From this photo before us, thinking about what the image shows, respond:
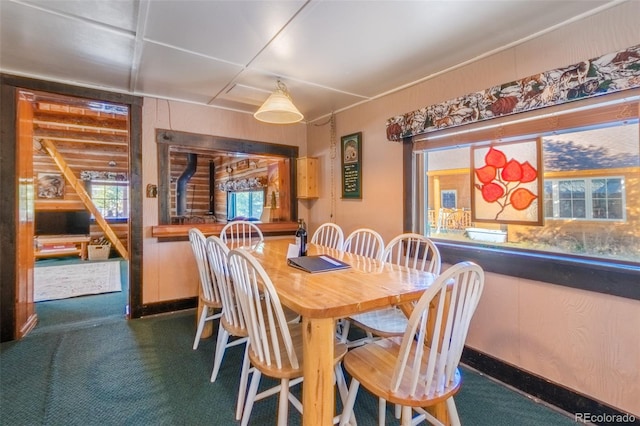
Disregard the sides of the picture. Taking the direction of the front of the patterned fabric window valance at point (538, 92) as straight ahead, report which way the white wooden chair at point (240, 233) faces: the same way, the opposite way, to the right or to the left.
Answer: to the left

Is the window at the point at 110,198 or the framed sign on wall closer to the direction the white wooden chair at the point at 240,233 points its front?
the framed sign on wall

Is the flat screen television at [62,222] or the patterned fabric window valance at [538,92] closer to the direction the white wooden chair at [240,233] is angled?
the patterned fabric window valance

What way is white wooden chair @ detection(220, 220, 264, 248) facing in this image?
toward the camera

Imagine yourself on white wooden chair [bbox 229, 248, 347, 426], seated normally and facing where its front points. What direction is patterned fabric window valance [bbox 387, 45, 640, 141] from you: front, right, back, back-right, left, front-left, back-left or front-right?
front-right

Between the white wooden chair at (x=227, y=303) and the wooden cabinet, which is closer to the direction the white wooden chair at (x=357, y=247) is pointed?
the white wooden chair

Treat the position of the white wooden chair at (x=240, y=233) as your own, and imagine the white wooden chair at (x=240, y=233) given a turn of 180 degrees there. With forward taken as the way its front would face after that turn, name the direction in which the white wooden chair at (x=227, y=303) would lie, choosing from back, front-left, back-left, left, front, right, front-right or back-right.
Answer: back

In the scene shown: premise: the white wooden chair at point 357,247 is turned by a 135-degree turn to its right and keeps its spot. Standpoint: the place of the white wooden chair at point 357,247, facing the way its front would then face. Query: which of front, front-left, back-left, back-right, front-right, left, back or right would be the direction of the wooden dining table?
back

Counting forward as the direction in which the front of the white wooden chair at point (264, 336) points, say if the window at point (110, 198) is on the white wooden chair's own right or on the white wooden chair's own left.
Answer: on the white wooden chair's own left

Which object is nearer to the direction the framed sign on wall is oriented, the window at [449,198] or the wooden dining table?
the wooden dining table

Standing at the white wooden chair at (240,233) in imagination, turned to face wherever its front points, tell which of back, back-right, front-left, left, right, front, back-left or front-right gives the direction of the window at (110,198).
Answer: back-right

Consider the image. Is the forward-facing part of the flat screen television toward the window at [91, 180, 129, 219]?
no

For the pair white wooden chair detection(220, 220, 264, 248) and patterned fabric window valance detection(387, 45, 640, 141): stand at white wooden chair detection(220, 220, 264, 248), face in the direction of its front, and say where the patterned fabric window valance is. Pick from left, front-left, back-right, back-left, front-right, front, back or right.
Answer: front-left

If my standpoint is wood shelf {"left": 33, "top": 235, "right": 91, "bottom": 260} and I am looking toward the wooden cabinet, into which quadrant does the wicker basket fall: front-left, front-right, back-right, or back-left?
front-left

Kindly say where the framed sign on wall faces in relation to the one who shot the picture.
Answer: facing the viewer and to the left of the viewer

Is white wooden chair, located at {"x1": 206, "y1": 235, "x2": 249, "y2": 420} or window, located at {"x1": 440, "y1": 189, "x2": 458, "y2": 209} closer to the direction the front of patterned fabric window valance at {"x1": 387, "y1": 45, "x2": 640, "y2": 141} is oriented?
the white wooden chair

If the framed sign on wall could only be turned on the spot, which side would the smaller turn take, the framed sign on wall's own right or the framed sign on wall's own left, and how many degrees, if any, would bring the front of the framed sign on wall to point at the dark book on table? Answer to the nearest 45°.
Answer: approximately 45° to the framed sign on wall's own left

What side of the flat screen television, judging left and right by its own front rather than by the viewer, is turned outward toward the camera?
front

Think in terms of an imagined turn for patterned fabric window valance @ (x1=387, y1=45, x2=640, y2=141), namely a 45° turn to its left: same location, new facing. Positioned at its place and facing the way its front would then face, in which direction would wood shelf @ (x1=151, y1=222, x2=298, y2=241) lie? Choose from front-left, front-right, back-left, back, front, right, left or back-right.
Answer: right

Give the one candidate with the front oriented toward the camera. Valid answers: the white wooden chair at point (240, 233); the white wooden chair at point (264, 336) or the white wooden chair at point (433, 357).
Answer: the white wooden chair at point (240, 233)

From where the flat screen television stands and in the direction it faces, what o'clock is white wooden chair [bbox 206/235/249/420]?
The white wooden chair is roughly at 12 o'clock from the flat screen television.

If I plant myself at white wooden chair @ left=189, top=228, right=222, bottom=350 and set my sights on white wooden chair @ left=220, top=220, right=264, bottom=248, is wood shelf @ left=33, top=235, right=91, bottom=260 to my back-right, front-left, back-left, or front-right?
front-left

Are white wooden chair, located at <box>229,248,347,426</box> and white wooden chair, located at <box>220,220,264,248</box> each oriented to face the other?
no
